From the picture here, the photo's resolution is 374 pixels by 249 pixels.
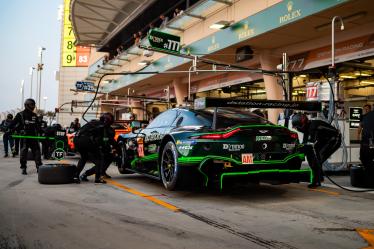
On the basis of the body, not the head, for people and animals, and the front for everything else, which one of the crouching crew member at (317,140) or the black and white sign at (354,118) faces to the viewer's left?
the crouching crew member

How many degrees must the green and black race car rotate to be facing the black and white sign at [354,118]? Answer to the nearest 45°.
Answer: approximately 90° to its right

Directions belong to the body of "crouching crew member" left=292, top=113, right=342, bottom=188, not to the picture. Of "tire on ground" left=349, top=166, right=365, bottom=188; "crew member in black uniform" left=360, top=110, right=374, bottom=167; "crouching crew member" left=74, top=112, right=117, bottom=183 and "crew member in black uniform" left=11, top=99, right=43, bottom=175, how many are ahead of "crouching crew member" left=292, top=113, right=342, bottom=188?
2

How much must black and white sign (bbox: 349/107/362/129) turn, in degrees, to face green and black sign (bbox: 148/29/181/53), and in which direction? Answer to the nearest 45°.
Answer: approximately 90° to its right

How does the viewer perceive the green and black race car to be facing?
facing away from the viewer and to the left of the viewer

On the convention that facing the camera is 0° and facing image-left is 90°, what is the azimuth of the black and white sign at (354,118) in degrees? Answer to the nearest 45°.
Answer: approximately 0°

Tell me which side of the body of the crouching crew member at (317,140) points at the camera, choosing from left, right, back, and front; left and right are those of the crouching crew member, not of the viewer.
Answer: left
